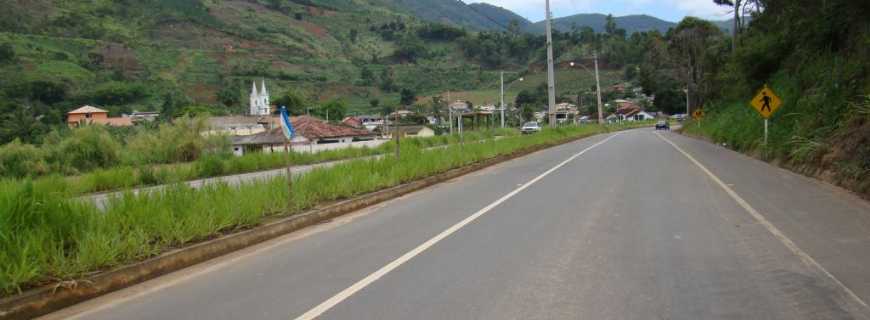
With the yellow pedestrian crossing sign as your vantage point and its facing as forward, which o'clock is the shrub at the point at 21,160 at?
The shrub is roughly at 2 o'clock from the yellow pedestrian crossing sign.

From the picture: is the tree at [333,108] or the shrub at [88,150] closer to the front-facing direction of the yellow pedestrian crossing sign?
the shrub

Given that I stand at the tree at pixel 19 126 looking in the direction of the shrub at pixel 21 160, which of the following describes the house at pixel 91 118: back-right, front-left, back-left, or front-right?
back-left

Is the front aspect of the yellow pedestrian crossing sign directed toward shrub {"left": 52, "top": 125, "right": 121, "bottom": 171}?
no

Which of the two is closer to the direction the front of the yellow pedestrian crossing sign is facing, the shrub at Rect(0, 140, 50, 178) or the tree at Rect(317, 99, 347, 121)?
the shrub

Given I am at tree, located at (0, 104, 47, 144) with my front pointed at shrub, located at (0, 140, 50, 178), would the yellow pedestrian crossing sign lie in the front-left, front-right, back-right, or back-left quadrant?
front-left

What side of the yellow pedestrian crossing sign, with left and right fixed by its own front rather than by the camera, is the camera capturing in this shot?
front

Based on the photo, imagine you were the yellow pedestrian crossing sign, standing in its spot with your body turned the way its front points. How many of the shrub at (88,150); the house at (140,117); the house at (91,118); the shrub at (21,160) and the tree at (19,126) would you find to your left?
0

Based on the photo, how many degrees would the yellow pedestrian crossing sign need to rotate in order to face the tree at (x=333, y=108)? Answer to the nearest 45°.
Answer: approximately 90° to its right

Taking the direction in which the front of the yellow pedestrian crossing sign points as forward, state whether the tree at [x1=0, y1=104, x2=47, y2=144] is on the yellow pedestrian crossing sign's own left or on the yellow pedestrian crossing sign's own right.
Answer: on the yellow pedestrian crossing sign's own right

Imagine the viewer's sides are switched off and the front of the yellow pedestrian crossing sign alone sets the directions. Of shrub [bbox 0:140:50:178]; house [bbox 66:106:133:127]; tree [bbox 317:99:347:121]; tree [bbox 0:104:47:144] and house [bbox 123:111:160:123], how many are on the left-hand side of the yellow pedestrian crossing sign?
0

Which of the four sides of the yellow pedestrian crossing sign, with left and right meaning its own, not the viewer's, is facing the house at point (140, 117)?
right

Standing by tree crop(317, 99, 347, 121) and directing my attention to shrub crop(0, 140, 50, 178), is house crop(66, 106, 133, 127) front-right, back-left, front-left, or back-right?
front-right

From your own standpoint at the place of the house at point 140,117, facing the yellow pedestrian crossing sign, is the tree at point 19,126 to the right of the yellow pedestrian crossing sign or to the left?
right

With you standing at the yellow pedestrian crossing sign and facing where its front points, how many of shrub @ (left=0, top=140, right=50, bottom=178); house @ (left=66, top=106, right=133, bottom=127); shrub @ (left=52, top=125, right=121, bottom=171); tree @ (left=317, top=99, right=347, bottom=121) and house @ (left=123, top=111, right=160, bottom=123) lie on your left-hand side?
0

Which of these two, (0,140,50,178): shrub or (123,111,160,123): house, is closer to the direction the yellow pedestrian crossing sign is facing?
the shrub

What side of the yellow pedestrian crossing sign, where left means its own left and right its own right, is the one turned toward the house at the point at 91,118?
right
